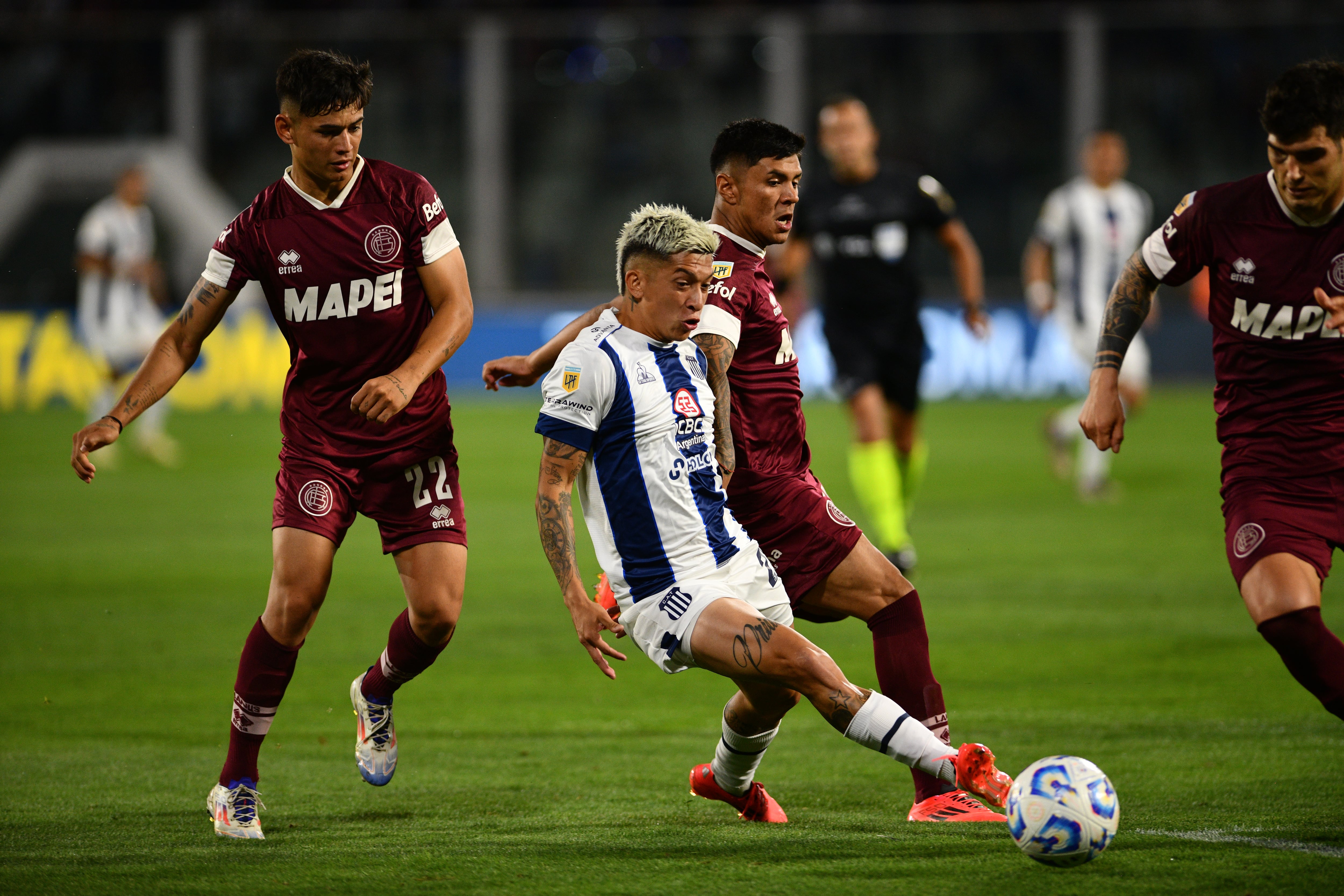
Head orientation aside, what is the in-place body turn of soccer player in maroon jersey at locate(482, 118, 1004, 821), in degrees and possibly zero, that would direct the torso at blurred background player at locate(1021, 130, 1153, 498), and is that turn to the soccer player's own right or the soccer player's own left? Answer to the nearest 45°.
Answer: approximately 135° to the soccer player's own left

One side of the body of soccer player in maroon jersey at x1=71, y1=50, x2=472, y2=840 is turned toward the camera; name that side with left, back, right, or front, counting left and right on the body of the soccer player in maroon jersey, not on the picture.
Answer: front

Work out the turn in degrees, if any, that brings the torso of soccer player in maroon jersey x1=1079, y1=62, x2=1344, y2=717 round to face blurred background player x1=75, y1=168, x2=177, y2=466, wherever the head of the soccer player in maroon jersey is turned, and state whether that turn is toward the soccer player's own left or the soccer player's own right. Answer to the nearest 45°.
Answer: approximately 135° to the soccer player's own right

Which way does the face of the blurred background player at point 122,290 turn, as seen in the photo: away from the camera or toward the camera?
toward the camera

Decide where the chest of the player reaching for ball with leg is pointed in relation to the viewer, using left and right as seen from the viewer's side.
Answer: facing the viewer and to the right of the viewer

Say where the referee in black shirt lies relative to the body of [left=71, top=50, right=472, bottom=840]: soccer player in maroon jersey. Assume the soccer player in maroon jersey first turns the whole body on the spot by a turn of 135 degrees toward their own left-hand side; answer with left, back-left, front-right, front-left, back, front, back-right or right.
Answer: front

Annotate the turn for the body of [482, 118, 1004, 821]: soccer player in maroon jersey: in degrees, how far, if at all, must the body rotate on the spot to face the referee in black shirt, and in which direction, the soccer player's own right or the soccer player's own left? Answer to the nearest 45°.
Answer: approximately 135° to the soccer player's own left

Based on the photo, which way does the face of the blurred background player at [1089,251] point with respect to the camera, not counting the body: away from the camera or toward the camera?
toward the camera

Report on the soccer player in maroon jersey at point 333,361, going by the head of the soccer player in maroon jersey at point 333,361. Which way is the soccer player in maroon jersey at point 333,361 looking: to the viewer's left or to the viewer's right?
to the viewer's right

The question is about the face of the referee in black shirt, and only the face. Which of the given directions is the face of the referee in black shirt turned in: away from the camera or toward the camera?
toward the camera

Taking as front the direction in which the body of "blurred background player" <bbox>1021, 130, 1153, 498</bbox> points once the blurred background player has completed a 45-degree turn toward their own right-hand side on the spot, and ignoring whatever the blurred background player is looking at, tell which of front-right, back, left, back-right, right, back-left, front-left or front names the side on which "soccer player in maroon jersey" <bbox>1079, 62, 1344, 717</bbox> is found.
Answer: front-left

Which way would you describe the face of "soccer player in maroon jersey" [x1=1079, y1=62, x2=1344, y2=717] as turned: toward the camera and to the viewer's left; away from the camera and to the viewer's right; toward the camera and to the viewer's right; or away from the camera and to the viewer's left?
toward the camera and to the viewer's left

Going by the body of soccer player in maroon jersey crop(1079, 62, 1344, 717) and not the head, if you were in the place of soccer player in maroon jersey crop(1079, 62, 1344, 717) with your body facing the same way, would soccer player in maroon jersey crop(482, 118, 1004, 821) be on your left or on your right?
on your right

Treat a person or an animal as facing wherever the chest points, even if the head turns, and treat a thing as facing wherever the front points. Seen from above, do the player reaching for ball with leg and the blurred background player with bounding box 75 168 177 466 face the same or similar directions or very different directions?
same or similar directions

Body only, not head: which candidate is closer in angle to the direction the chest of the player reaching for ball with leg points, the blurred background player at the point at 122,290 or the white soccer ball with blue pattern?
the white soccer ball with blue pattern

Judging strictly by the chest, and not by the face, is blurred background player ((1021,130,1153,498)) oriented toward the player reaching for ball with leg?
yes

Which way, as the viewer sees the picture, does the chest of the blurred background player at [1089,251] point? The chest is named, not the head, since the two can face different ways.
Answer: toward the camera
